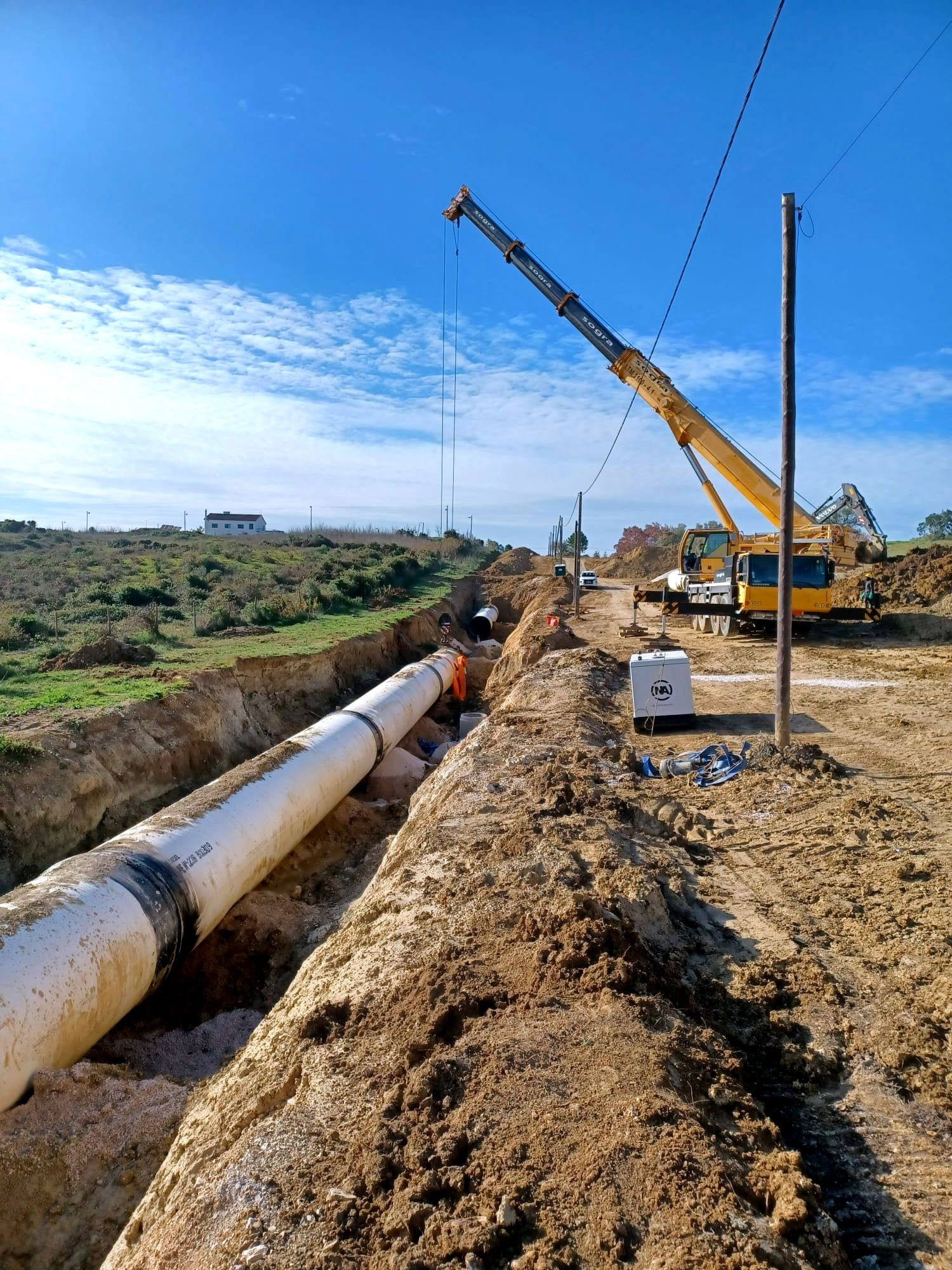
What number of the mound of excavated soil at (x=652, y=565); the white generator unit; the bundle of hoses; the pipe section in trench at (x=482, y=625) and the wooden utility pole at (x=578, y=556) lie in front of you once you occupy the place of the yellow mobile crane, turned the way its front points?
2

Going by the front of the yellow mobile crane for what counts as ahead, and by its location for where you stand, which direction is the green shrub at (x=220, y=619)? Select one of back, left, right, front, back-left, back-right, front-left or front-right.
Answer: right

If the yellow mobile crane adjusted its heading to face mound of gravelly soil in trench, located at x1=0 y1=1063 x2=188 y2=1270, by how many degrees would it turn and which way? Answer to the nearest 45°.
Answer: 0° — it already faces it

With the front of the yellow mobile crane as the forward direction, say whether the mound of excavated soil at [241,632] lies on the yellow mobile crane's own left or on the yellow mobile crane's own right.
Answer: on the yellow mobile crane's own right

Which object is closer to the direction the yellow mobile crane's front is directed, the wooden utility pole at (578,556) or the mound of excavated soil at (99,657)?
the mound of excavated soil

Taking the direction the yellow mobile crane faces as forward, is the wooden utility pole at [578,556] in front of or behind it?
behind

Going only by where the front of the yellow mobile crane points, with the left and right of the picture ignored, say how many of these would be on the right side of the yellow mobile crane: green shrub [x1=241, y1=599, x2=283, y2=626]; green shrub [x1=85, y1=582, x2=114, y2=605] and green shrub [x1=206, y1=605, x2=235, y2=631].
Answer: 3

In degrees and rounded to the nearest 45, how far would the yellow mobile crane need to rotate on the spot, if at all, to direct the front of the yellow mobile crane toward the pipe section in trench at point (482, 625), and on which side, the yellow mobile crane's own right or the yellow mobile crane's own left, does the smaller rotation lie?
approximately 135° to the yellow mobile crane's own right

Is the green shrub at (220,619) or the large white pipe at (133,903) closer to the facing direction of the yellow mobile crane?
the large white pipe

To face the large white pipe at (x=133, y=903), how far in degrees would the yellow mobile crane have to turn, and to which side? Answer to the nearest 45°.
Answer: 0° — it already faces it

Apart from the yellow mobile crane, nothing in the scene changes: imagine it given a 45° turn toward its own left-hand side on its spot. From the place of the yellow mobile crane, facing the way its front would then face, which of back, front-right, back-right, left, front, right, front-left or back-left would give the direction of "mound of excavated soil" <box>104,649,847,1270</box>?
front-right

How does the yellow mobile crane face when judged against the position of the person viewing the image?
facing the viewer

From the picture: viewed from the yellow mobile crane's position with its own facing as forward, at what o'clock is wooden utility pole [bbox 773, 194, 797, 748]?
The wooden utility pole is roughly at 12 o'clock from the yellow mobile crane.

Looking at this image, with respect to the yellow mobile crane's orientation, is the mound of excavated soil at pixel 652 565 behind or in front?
behind

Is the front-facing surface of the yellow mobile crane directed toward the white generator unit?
yes

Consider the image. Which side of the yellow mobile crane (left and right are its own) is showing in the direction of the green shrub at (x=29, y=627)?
right

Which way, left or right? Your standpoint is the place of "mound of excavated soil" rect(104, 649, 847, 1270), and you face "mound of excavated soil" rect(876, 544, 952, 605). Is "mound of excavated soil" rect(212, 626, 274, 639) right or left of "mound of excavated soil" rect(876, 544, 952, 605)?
left

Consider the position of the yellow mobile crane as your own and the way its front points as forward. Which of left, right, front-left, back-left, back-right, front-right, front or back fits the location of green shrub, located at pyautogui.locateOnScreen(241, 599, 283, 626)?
right

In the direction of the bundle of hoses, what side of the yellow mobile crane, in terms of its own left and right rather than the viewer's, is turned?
front

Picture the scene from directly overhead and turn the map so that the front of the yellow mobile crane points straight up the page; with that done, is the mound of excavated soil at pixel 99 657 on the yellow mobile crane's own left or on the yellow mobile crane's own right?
on the yellow mobile crane's own right
